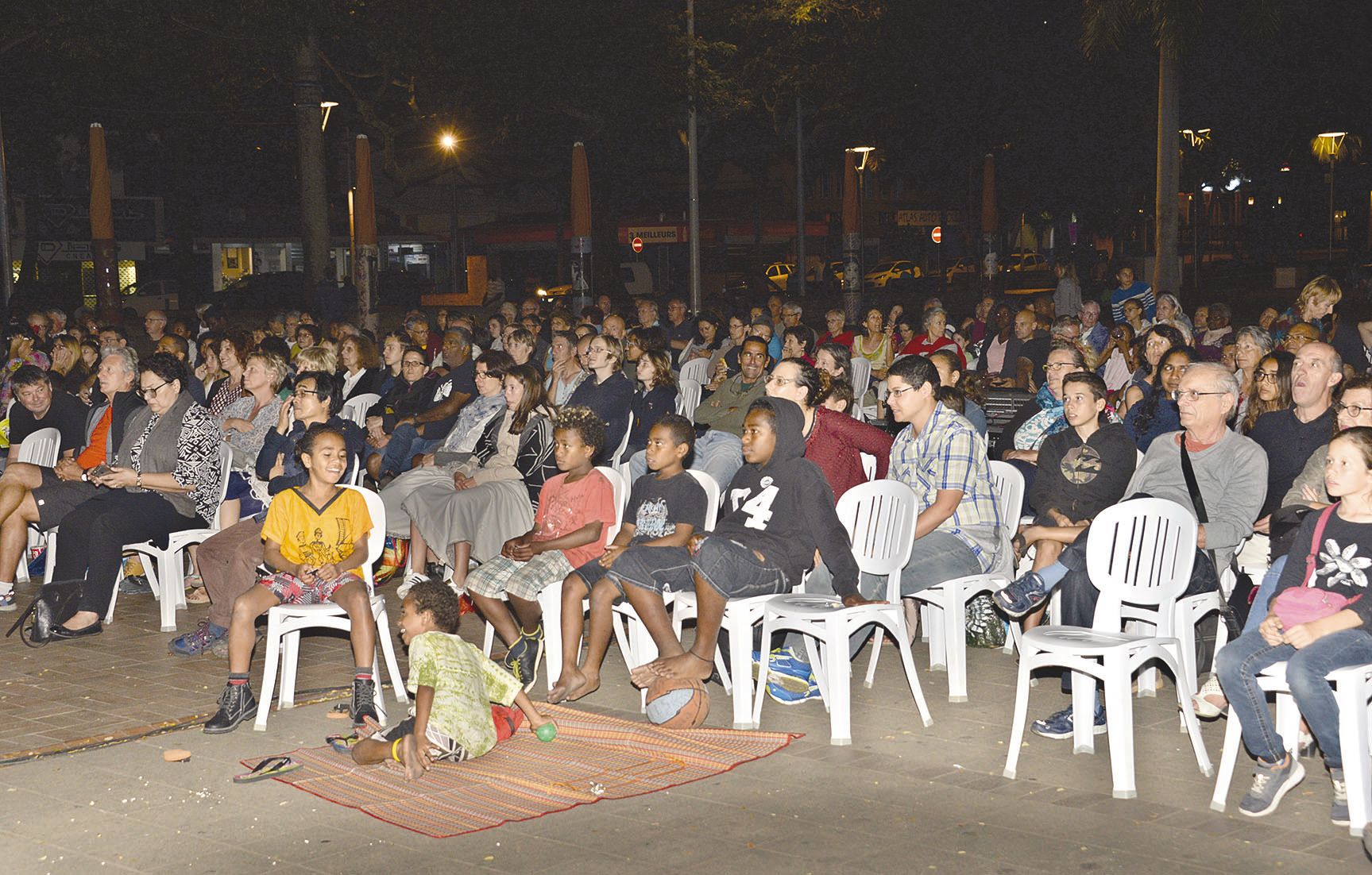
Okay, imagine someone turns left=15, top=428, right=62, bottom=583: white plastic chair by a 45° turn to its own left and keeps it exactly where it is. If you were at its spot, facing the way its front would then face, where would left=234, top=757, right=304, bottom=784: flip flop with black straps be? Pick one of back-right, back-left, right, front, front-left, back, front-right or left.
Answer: front

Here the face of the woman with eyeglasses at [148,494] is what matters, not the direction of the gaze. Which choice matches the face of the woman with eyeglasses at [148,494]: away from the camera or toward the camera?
toward the camera

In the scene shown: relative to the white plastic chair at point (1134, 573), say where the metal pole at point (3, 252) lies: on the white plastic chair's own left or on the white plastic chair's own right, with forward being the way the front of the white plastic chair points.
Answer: on the white plastic chair's own right

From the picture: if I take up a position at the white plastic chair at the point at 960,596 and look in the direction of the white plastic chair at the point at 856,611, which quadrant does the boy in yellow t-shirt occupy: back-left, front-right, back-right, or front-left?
front-right

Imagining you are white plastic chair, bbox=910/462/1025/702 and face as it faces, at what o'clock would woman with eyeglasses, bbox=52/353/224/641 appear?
The woman with eyeglasses is roughly at 2 o'clock from the white plastic chair.

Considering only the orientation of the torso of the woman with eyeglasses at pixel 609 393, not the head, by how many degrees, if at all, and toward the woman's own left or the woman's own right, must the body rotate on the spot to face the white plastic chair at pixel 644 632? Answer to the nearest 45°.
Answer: approximately 45° to the woman's own left

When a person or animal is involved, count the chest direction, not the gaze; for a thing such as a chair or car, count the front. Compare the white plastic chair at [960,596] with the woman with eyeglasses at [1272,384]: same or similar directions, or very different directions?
same or similar directions

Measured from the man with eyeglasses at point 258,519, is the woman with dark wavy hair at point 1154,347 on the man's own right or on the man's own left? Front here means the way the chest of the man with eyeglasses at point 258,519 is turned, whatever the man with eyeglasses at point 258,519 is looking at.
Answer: on the man's own left

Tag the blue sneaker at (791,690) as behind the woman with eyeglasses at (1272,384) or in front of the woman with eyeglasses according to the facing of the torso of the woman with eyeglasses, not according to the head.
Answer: in front

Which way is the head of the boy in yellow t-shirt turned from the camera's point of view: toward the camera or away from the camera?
toward the camera

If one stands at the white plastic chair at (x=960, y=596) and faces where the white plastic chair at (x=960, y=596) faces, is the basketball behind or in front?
in front

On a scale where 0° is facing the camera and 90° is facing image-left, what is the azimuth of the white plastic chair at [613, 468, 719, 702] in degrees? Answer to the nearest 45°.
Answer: approximately 45°

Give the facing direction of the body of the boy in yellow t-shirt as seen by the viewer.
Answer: toward the camera
